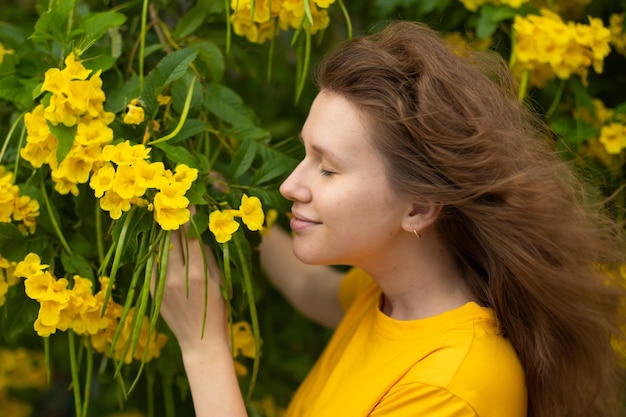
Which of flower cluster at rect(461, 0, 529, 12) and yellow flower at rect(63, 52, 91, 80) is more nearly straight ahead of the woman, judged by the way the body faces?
the yellow flower

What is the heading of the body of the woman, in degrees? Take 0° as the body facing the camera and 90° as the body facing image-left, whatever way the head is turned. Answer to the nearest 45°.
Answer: approximately 90°

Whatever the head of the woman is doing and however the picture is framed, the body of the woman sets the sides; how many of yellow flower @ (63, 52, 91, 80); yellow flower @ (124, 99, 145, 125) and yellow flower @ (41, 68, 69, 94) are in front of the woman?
3

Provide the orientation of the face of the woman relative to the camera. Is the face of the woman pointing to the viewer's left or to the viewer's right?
to the viewer's left
